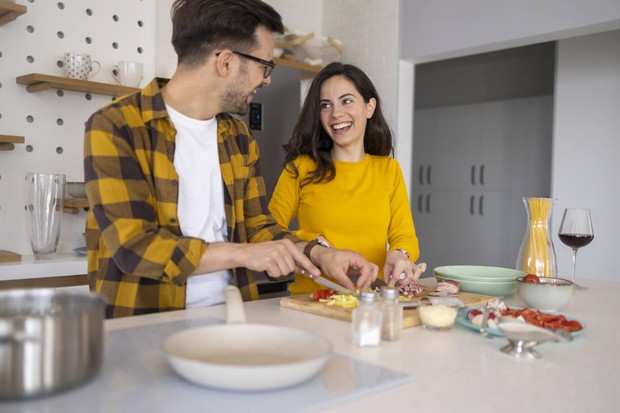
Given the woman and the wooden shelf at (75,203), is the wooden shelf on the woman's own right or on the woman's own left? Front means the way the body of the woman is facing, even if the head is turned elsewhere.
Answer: on the woman's own right

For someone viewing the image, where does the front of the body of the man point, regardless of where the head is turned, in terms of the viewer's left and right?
facing the viewer and to the right of the viewer

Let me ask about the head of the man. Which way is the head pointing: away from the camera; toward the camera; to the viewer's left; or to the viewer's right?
to the viewer's right

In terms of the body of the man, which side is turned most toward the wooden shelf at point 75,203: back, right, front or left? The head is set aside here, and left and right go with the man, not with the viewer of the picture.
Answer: back

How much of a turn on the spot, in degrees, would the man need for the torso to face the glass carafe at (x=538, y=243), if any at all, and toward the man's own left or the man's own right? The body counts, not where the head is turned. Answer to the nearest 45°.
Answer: approximately 45° to the man's own left

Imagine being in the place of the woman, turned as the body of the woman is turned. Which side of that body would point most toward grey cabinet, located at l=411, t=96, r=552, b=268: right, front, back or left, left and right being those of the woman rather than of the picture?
back

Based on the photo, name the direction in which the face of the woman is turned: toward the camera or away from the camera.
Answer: toward the camera

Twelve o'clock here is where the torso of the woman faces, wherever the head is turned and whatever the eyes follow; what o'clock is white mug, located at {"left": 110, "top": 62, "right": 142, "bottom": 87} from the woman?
The white mug is roughly at 4 o'clock from the woman.

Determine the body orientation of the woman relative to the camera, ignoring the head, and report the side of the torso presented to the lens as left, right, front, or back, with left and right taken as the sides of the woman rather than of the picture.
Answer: front

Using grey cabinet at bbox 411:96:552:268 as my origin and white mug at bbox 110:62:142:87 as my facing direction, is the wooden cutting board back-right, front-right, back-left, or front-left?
front-left

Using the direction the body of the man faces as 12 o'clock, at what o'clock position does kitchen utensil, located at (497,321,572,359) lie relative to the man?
The kitchen utensil is roughly at 12 o'clock from the man.

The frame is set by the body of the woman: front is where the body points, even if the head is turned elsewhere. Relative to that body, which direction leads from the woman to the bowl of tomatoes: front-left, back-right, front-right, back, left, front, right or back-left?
front-left

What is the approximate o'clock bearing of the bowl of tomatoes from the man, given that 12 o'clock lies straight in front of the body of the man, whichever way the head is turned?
The bowl of tomatoes is roughly at 11 o'clock from the man.

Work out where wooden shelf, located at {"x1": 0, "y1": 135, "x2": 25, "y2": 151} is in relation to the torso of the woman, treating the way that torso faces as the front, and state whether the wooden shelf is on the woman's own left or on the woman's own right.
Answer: on the woman's own right

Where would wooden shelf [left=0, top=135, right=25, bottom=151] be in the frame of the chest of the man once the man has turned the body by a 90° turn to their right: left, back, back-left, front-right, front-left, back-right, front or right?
right

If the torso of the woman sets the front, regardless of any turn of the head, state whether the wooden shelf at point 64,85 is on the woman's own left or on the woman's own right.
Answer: on the woman's own right

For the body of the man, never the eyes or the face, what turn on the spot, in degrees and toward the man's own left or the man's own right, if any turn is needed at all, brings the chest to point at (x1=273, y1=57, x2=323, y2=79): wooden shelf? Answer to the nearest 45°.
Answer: approximately 135° to the man's own left

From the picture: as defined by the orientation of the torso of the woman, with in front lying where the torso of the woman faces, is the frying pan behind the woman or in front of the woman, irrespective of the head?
in front

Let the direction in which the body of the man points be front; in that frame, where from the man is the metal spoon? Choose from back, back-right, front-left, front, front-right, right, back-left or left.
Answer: front

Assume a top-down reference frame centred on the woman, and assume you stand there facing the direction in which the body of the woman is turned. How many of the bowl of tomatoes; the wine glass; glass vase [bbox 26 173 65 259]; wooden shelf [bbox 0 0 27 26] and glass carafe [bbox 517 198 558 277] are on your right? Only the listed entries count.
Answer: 2
